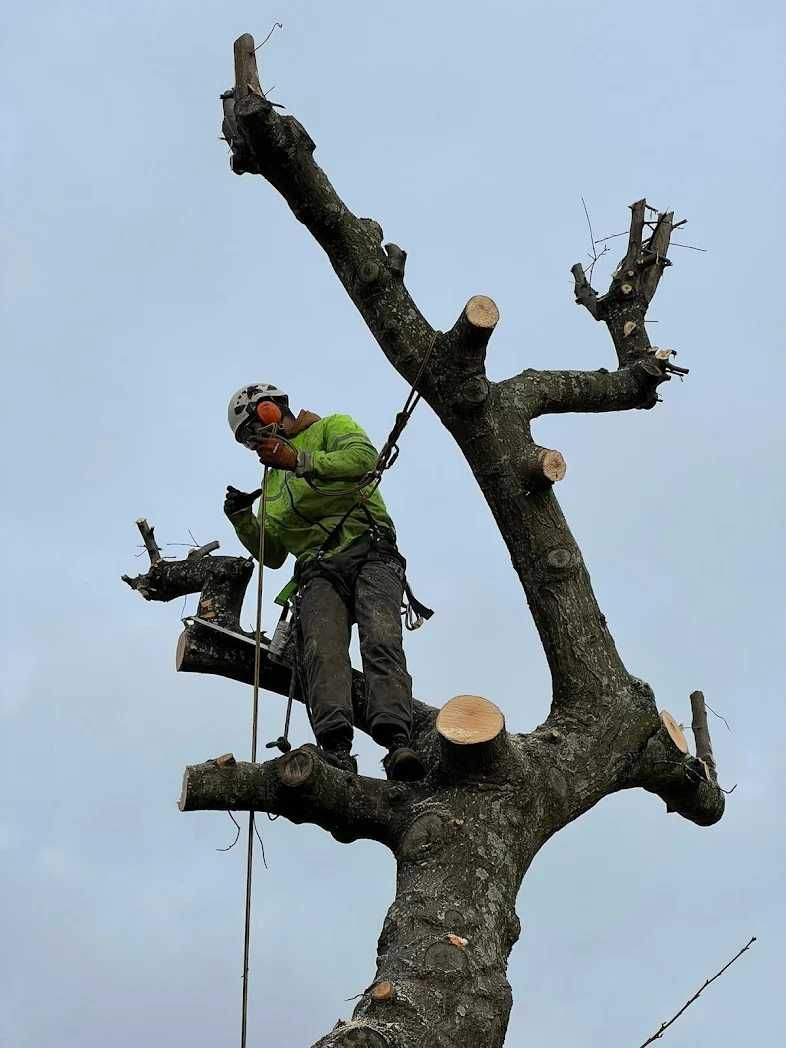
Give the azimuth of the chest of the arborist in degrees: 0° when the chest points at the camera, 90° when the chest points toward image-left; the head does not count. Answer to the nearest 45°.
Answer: approximately 45°
